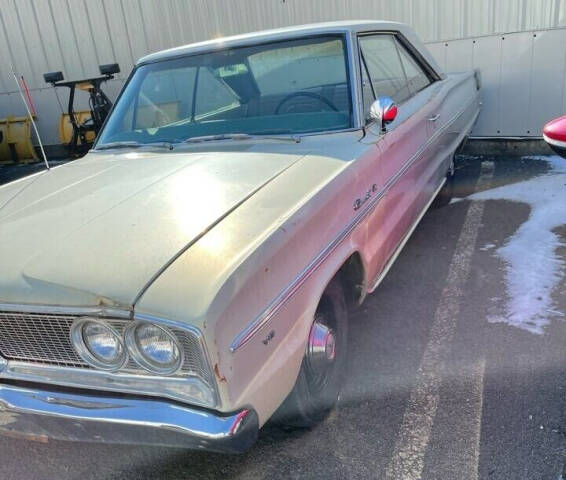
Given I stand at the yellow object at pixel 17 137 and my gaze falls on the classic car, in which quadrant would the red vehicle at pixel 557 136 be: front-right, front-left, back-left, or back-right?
front-left

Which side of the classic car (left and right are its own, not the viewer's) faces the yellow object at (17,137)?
right

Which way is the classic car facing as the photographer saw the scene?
facing the viewer and to the left of the viewer

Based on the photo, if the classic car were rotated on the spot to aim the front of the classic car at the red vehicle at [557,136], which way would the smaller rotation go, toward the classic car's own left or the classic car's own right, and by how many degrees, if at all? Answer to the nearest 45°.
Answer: approximately 180°

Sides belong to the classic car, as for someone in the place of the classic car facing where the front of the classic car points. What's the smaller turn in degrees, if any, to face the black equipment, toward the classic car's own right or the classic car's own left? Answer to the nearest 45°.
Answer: approximately 135° to the classic car's own right

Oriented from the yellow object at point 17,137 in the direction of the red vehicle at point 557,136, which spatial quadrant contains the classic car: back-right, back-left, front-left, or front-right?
front-right
